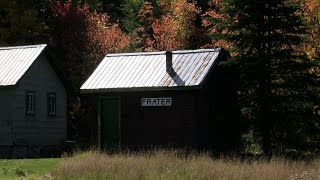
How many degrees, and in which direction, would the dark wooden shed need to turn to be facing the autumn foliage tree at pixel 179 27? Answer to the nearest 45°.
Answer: approximately 135° to its right

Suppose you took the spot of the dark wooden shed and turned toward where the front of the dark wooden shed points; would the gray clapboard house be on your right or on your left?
on your right

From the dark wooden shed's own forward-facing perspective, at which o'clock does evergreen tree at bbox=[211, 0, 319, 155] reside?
The evergreen tree is roughly at 8 o'clock from the dark wooden shed.

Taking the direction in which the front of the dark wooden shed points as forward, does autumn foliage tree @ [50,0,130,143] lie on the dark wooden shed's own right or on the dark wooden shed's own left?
on the dark wooden shed's own right

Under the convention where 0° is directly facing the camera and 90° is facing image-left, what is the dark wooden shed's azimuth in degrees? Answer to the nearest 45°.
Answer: approximately 45°
